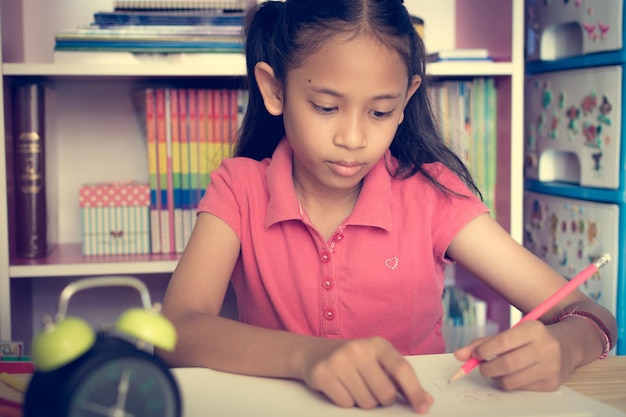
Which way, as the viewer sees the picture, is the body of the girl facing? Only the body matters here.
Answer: toward the camera

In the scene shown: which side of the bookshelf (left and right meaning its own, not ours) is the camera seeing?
front

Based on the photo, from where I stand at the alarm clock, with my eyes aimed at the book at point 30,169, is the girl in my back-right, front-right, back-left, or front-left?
front-right

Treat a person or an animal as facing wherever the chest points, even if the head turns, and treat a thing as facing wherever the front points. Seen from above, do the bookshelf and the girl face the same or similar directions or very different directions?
same or similar directions

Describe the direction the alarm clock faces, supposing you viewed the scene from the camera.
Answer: facing the viewer and to the right of the viewer

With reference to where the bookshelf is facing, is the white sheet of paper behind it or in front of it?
in front

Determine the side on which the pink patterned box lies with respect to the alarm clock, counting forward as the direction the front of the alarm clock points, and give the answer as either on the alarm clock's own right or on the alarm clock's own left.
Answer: on the alarm clock's own left

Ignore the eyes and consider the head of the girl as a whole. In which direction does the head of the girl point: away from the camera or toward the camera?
toward the camera

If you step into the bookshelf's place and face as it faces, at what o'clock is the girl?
The girl is roughly at 11 o'clock from the bookshelf.

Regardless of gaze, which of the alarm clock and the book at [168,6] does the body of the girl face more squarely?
the alarm clock

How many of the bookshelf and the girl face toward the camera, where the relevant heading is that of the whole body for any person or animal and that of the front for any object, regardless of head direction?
2
